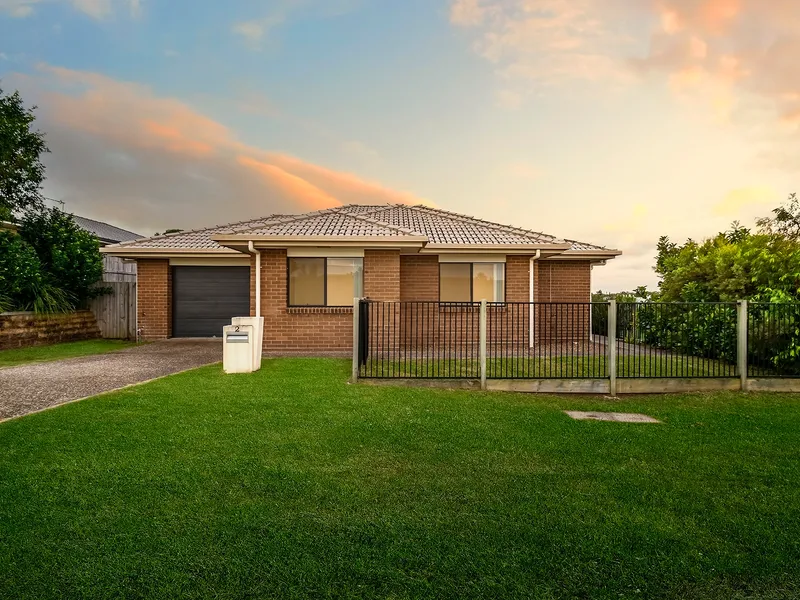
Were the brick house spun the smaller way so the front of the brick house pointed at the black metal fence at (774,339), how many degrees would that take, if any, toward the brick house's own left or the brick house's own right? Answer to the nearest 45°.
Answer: approximately 45° to the brick house's own left

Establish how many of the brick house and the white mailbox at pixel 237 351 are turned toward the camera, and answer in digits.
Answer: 2

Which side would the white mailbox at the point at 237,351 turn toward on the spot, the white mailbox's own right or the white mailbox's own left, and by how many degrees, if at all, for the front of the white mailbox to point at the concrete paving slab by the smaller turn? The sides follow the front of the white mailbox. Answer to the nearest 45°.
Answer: approximately 45° to the white mailbox's own left

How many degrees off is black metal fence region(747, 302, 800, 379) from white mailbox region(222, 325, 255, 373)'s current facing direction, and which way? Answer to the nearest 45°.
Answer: approximately 90° to its left

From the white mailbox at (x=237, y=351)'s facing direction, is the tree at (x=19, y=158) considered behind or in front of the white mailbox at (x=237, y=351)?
behind

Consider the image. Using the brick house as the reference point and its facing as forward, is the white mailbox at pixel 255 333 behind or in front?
in front

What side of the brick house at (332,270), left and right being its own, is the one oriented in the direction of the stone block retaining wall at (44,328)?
right

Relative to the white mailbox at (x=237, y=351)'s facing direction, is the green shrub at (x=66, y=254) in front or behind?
behind

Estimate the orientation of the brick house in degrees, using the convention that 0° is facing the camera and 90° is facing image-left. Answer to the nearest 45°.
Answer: approximately 0°

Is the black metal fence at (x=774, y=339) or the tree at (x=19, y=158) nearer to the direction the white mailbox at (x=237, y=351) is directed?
the black metal fence
